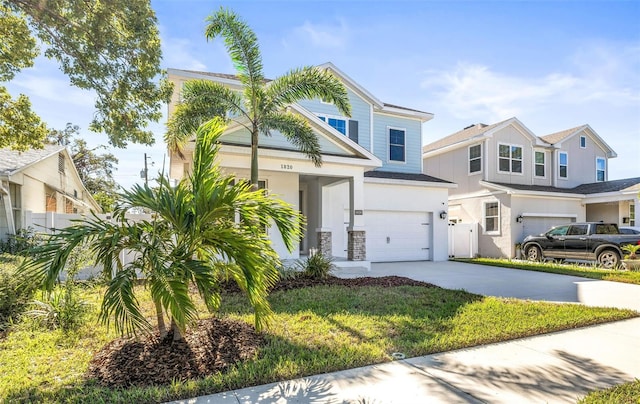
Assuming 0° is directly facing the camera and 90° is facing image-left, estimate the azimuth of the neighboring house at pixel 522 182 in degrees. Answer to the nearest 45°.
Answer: approximately 315°

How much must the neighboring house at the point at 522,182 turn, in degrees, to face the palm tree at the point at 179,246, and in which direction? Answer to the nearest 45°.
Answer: approximately 45° to its right

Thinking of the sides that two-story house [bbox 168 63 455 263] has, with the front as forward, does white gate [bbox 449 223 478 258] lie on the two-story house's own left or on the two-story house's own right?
on the two-story house's own left

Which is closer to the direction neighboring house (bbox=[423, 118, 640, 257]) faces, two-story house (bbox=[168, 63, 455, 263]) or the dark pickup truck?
the dark pickup truck

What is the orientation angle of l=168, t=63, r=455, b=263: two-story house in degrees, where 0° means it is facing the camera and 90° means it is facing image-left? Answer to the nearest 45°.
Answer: approximately 315°

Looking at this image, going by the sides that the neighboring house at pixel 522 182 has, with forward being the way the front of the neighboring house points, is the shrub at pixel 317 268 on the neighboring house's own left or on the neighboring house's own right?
on the neighboring house's own right

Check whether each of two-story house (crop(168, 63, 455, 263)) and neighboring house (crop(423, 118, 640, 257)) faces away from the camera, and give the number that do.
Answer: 0

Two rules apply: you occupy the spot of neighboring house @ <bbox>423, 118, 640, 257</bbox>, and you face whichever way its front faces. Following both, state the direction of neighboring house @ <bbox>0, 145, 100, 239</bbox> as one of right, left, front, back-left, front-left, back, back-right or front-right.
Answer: right

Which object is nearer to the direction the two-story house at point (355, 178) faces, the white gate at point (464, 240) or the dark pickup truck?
the dark pickup truck
